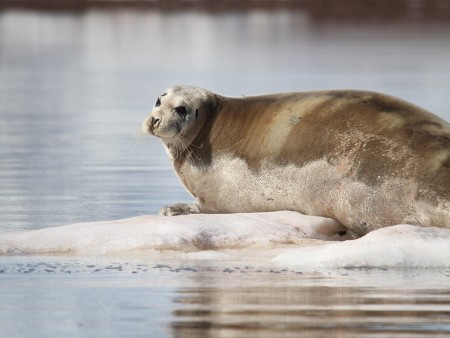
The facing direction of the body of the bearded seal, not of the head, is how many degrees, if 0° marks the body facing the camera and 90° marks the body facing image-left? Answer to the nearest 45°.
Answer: approximately 90°
